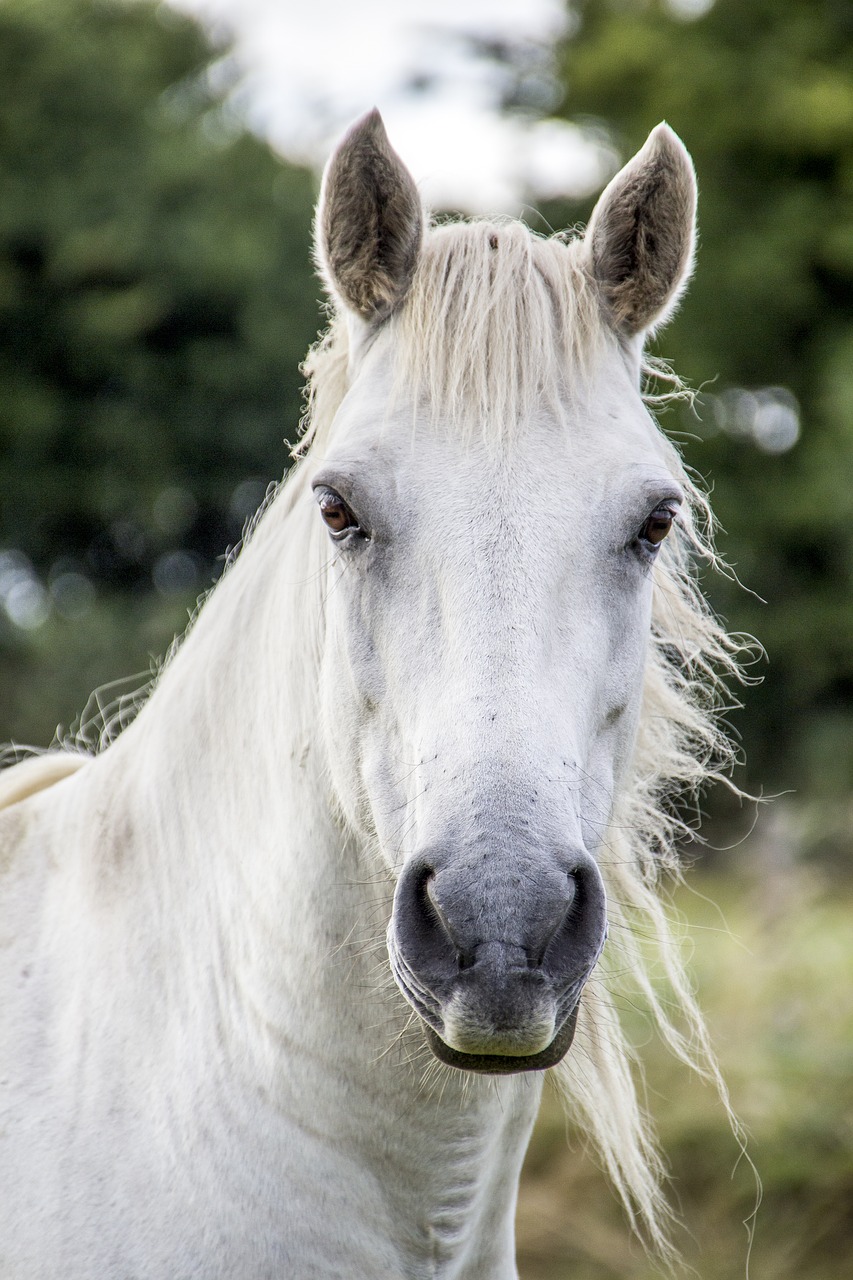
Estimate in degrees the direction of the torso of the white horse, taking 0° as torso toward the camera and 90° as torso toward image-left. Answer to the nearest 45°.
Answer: approximately 315°
